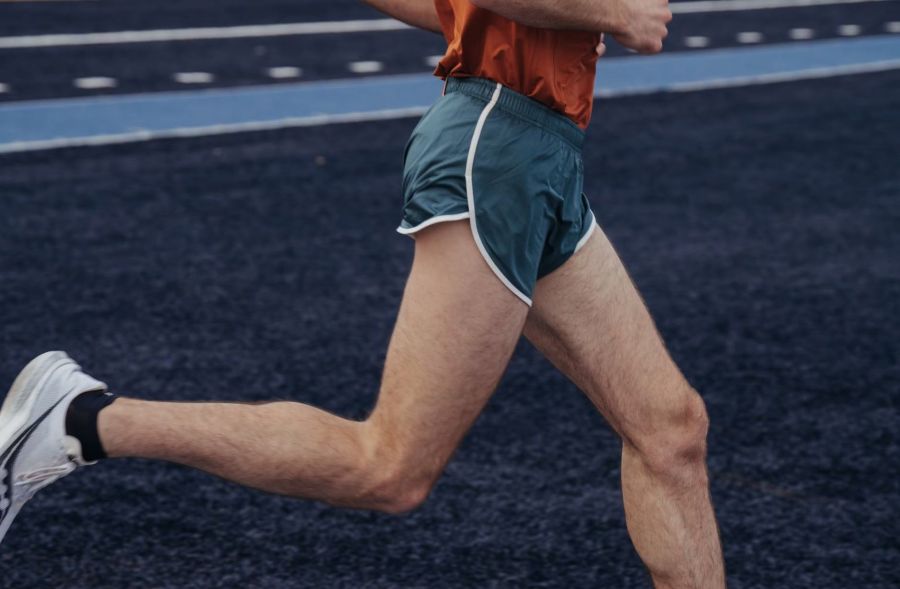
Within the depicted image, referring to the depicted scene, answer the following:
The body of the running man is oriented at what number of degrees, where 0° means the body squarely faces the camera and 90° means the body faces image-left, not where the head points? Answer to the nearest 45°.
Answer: approximately 270°
